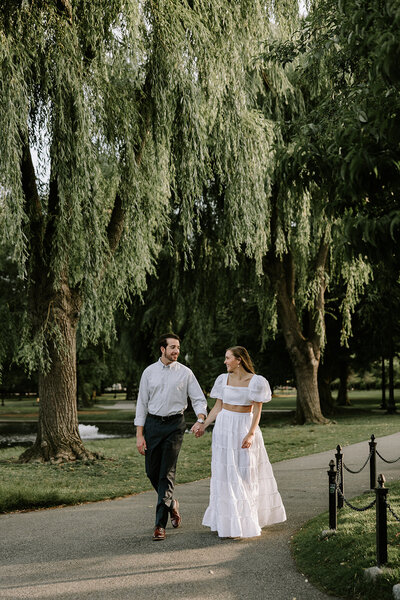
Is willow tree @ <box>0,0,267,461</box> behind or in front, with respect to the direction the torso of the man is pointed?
behind

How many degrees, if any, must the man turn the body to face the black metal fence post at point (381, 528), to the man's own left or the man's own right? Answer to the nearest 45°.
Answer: approximately 45° to the man's own left

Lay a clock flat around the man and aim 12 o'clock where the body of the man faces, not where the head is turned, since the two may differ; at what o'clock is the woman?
The woman is roughly at 9 o'clock from the man.

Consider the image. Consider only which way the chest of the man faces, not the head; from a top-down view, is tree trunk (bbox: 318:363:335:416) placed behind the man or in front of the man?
behind

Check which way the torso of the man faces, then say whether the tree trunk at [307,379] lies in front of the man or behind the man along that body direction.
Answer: behind

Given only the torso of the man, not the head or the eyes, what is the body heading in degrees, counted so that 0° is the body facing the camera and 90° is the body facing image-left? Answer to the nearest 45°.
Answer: approximately 0°

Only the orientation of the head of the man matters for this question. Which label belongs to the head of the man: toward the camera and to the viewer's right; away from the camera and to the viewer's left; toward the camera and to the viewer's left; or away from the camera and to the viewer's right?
toward the camera and to the viewer's right

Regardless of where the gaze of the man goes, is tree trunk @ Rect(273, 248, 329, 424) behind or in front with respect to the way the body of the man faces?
behind

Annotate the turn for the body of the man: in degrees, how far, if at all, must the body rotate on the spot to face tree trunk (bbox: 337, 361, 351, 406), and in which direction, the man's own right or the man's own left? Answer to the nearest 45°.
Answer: approximately 180°

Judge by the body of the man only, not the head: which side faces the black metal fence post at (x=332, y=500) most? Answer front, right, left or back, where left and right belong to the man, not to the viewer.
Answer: left

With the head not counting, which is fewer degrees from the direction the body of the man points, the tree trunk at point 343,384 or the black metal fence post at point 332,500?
the black metal fence post
